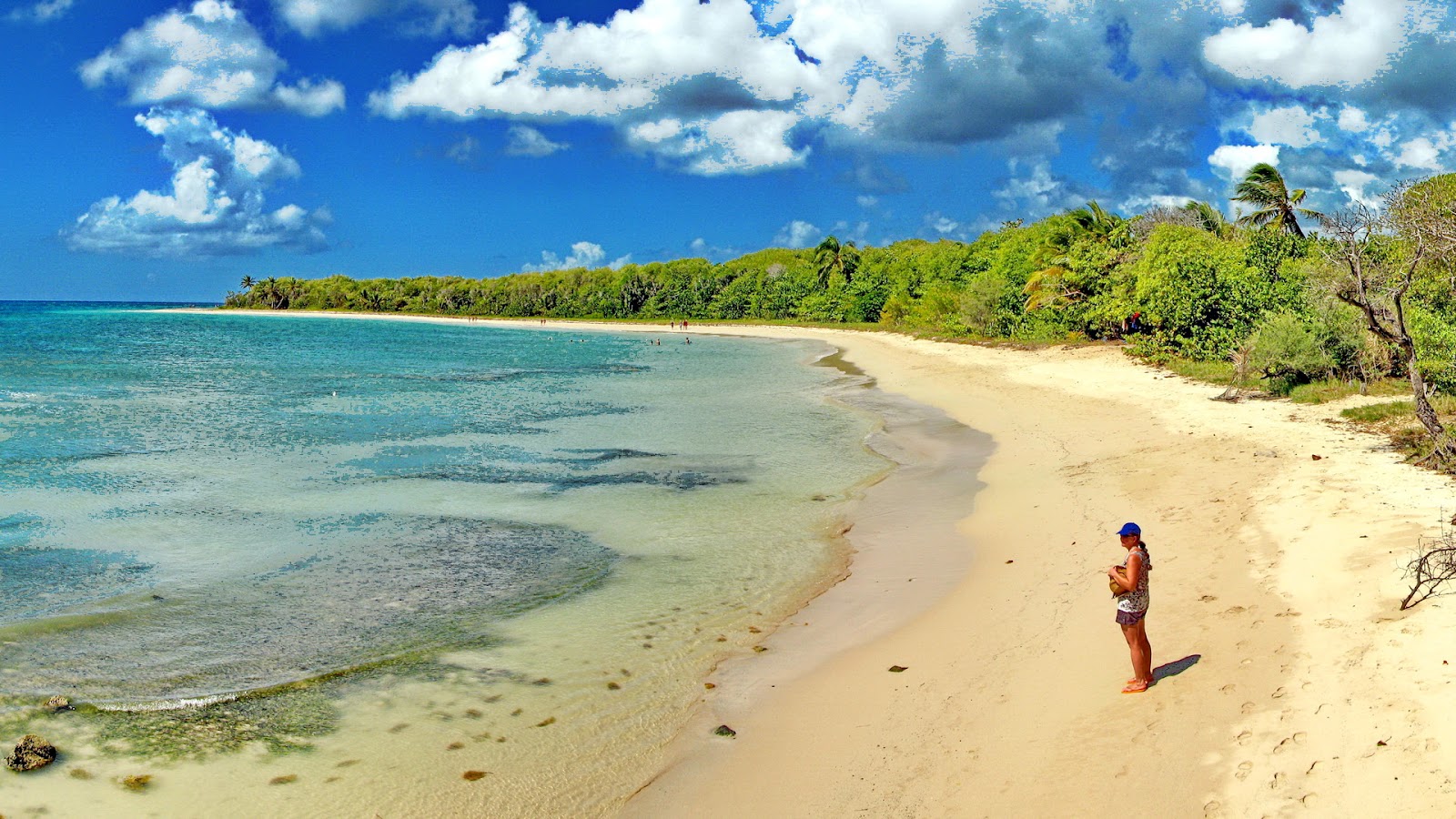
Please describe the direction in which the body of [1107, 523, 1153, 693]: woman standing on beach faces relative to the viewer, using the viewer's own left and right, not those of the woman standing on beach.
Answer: facing to the left of the viewer

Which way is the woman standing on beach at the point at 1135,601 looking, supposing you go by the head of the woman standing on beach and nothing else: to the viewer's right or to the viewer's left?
to the viewer's left

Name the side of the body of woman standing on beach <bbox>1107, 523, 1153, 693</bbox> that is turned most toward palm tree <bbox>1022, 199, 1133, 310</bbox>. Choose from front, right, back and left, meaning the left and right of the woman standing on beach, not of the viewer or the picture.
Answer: right

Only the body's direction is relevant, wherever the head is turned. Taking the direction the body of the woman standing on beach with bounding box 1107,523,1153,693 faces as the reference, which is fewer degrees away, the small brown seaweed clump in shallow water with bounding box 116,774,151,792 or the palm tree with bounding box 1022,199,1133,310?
the small brown seaweed clump in shallow water
